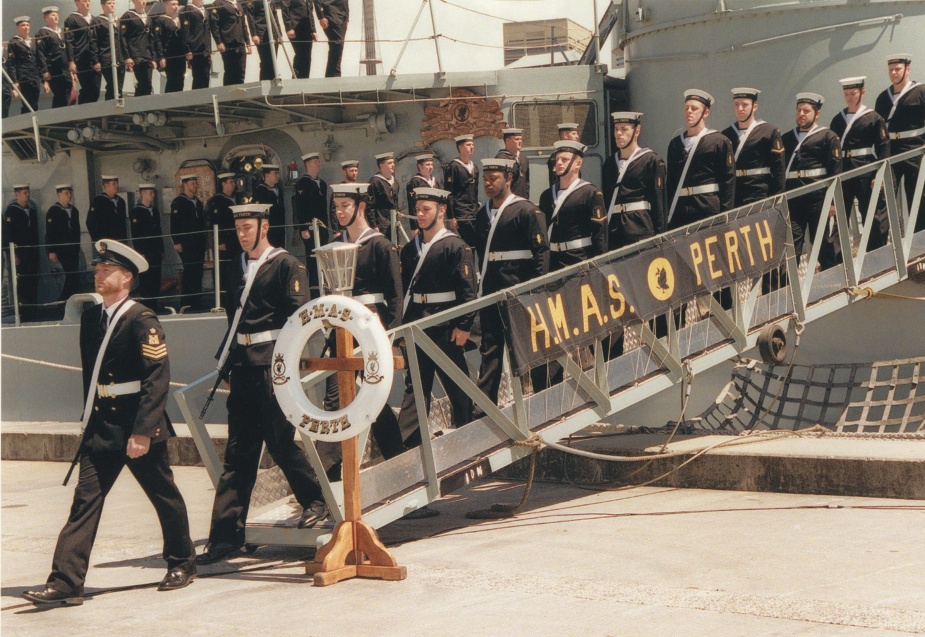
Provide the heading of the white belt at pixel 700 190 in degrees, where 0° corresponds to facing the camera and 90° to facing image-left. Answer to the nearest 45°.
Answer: approximately 45°

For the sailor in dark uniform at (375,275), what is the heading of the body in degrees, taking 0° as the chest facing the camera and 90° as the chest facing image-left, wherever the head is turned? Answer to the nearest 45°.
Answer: approximately 45°

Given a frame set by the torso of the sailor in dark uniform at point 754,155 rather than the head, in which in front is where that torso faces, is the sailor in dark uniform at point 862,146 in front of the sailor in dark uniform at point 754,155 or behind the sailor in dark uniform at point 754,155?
behind

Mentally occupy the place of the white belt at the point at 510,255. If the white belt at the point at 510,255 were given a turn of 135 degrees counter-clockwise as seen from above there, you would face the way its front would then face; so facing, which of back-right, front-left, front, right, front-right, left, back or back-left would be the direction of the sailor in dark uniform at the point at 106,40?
back-left

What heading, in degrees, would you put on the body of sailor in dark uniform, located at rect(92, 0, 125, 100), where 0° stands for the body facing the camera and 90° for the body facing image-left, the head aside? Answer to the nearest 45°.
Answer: approximately 315°

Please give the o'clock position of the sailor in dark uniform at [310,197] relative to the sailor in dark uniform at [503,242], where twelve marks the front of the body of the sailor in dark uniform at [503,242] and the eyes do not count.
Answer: the sailor in dark uniform at [310,197] is roughly at 4 o'clock from the sailor in dark uniform at [503,242].
